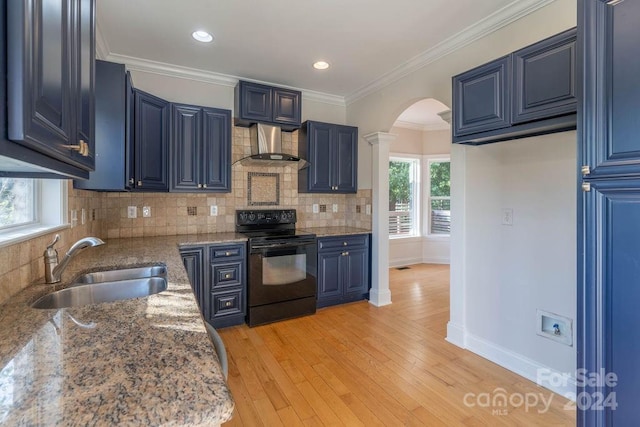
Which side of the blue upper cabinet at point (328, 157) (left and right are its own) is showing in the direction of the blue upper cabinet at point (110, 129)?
right

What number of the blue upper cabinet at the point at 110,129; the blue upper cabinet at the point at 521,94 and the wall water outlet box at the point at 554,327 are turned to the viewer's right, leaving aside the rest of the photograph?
1

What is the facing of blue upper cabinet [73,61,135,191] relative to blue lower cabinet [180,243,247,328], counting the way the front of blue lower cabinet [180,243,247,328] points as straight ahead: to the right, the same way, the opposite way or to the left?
to the left

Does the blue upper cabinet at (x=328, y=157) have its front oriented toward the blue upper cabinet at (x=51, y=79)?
no

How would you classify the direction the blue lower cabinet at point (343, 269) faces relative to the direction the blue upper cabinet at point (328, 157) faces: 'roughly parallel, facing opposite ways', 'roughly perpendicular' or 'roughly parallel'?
roughly parallel

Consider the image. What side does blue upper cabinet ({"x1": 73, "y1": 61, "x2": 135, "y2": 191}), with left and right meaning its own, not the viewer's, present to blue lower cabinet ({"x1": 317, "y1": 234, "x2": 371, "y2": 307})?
front

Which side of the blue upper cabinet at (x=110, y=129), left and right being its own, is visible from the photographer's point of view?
right

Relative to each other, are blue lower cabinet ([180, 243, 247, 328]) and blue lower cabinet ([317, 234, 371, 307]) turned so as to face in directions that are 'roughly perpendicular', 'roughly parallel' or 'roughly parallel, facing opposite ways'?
roughly parallel

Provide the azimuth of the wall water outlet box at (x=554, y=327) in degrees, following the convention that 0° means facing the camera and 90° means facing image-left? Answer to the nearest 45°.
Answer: approximately 45°

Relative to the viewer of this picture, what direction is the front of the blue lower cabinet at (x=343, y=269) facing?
facing the viewer and to the right of the viewer

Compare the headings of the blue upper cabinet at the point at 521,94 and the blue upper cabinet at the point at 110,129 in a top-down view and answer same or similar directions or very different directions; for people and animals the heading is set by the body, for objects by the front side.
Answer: very different directions

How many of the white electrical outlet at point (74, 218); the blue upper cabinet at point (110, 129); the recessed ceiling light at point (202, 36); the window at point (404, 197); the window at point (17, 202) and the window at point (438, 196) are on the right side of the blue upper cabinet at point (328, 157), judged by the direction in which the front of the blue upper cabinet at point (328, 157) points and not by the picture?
4

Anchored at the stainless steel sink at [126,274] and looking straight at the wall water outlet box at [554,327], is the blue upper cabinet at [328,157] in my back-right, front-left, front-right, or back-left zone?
front-left

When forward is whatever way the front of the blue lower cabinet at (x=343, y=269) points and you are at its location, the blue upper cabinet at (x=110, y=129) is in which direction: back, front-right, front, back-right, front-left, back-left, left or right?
right

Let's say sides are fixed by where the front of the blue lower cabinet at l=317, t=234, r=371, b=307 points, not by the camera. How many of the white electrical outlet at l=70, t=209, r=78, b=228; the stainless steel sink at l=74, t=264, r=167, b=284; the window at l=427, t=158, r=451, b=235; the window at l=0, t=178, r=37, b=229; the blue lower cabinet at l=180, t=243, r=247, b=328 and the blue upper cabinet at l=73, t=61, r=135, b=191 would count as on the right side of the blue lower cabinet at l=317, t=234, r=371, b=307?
5

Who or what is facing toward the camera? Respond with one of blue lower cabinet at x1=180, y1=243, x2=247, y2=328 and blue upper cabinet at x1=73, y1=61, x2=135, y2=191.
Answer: the blue lower cabinet

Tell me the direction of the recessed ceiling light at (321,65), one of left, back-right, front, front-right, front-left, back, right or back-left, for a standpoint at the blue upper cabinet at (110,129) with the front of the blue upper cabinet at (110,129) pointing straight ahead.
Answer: front

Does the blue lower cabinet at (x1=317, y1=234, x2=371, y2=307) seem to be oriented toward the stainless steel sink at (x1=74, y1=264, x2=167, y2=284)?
no

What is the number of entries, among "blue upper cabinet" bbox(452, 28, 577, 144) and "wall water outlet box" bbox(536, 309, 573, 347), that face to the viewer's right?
0
